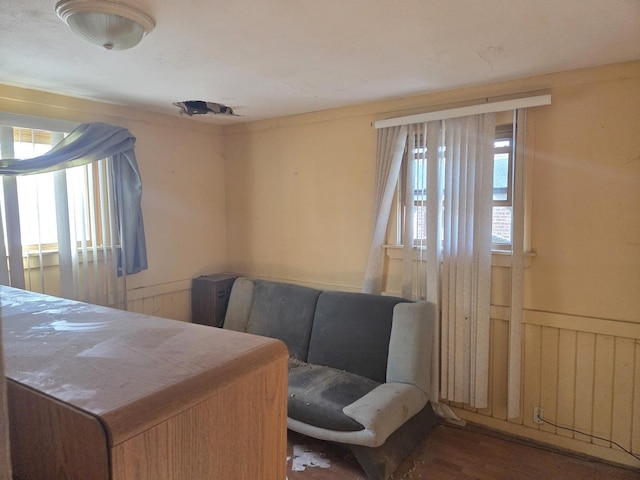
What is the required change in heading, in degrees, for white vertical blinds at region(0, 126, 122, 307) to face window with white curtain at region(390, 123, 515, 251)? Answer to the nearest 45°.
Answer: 0° — it already faces it

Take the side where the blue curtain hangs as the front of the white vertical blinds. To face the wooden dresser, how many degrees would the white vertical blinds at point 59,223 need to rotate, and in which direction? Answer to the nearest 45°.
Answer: approximately 45° to its right

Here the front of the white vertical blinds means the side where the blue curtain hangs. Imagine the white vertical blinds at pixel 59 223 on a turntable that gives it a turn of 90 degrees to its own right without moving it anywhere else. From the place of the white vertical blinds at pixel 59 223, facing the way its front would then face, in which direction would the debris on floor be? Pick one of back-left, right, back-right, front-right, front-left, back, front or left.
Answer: left

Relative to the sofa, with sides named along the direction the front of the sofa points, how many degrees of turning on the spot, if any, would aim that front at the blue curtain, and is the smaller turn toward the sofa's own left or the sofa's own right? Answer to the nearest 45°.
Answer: approximately 45° to the sofa's own right

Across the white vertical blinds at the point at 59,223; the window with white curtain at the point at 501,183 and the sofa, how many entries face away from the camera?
0

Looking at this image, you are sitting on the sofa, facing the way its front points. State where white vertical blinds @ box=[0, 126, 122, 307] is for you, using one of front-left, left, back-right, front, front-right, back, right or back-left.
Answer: front-right

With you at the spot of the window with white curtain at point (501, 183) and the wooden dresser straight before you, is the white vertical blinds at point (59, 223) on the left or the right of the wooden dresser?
right

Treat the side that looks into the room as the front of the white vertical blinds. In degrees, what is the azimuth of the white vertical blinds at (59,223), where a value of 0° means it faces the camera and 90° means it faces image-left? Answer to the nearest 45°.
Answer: approximately 315°

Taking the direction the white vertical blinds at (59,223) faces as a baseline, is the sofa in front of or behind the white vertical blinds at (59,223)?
in front

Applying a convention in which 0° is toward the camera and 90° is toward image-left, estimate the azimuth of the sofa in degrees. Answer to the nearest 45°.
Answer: approximately 45°

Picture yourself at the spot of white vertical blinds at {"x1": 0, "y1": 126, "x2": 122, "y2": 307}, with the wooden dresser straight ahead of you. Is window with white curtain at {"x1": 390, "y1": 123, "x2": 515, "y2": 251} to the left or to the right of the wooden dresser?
left

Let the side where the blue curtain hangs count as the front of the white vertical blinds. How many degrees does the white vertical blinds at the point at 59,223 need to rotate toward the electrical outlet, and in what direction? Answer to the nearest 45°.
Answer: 0° — it already faces it

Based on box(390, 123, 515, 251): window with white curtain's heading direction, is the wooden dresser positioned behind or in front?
in front

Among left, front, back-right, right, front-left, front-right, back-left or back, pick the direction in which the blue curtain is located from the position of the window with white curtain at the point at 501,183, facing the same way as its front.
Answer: front-right

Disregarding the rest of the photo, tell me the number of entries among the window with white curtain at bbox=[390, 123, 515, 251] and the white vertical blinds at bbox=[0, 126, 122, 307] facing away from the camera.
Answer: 0
